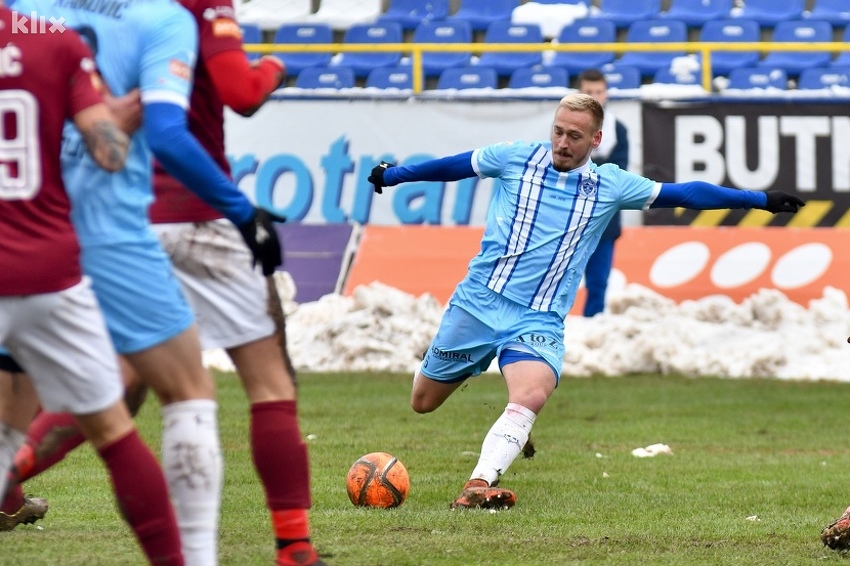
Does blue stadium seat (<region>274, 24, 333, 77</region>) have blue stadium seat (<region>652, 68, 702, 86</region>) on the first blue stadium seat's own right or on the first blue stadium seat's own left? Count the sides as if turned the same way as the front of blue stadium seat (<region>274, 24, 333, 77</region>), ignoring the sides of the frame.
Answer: on the first blue stadium seat's own left

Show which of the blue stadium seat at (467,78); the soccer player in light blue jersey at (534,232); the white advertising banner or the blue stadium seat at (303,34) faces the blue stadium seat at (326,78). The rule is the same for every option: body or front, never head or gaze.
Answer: the blue stadium seat at (303,34)

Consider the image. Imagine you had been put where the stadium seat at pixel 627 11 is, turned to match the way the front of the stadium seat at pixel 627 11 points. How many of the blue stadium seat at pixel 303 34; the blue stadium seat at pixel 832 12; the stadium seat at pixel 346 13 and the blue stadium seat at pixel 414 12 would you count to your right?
3

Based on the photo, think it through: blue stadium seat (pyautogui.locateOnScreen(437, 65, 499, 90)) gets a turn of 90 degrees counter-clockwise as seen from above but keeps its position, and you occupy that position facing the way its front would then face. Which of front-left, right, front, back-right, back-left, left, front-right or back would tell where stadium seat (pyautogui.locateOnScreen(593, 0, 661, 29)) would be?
front-left

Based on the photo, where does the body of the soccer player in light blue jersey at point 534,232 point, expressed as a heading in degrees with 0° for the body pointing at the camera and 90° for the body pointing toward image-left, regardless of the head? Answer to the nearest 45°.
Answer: approximately 0°

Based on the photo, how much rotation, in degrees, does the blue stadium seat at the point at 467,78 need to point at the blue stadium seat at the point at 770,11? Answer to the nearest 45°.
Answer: approximately 135° to its left

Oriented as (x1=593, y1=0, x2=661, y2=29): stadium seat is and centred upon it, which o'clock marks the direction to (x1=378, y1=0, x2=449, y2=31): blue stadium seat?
The blue stadium seat is roughly at 3 o'clock from the stadium seat.
